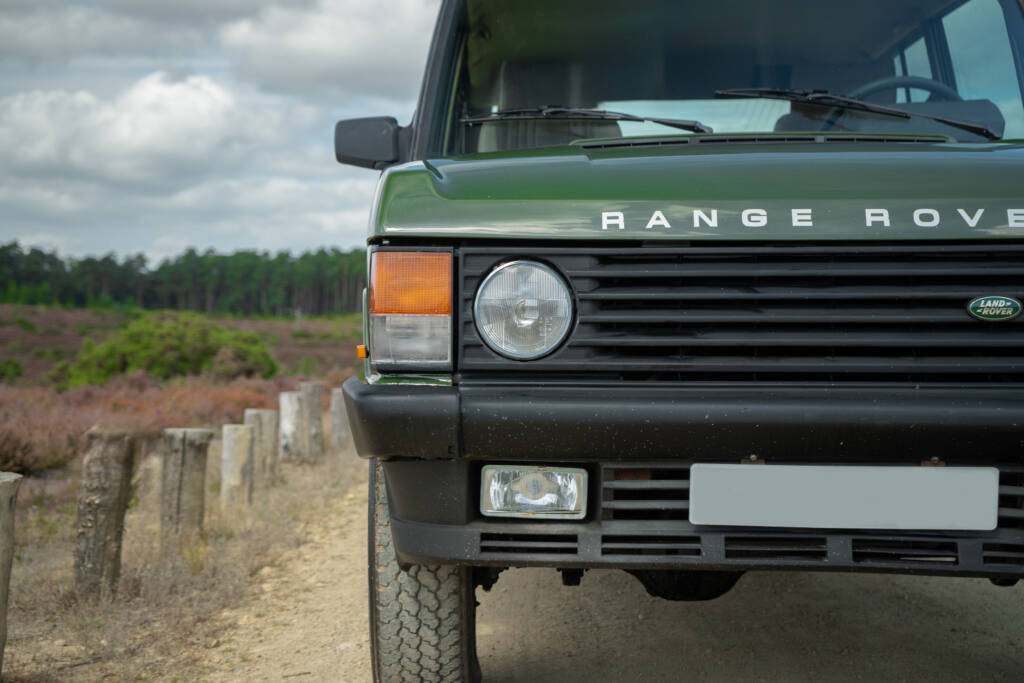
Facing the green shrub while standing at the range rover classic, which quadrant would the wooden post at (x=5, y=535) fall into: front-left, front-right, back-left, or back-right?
front-left

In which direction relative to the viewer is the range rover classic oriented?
toward the camera

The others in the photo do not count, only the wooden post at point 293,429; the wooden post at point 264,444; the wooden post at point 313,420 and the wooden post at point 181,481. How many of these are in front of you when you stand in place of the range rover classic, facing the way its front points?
0

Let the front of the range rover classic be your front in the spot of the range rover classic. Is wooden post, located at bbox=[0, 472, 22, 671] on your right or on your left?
on your right

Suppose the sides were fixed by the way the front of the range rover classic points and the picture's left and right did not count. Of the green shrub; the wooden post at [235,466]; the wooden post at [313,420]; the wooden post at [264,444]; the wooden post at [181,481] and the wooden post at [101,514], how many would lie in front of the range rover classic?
0

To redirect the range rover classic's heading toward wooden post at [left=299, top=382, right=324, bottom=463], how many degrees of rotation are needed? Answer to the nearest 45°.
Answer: approximately 135° to its right

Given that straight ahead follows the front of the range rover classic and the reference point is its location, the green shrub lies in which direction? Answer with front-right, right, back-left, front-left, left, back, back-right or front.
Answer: back-right

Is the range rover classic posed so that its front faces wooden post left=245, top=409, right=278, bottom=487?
no

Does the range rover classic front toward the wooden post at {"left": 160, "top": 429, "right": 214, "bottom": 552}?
no

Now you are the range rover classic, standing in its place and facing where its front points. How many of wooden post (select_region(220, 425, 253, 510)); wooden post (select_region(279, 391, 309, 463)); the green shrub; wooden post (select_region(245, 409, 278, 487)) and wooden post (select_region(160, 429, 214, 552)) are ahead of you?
0

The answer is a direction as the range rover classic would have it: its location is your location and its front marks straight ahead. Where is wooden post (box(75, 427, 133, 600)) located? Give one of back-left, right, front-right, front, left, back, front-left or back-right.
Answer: back-right

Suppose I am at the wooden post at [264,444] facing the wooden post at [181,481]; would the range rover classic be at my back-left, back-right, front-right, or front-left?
front-left

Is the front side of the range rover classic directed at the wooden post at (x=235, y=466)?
no
